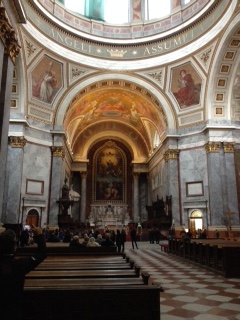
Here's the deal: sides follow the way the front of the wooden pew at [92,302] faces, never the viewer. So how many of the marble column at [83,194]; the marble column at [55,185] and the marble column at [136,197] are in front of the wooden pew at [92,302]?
3

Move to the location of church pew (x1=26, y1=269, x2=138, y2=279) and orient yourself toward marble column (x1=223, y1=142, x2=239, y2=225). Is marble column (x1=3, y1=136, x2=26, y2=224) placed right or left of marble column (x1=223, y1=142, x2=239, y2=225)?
left

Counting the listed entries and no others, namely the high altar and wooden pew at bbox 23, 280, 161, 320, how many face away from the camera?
1

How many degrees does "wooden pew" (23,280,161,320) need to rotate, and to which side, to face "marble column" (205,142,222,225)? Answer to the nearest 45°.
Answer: approximately 45° to its right

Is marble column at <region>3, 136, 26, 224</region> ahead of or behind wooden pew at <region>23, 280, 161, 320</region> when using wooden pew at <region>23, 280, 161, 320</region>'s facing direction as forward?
ahead

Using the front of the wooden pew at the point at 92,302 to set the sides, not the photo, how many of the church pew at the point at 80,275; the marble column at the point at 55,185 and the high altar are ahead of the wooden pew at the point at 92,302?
3

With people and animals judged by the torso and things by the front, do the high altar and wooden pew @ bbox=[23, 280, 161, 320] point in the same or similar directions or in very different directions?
very different directions

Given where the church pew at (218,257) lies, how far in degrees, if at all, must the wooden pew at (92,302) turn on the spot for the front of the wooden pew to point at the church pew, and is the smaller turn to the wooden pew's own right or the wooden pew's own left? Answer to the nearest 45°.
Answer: approximately 45° to the wooden pew's own right

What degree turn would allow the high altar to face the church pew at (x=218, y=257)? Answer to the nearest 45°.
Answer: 0° — it already faces it

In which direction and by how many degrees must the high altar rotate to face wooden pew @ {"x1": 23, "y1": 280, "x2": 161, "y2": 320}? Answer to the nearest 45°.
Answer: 0° — it already faces it

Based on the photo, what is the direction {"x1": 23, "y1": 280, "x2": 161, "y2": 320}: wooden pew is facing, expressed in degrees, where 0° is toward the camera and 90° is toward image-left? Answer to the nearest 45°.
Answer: approximately 180°

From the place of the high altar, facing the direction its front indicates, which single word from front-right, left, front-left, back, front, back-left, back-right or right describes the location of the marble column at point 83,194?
right

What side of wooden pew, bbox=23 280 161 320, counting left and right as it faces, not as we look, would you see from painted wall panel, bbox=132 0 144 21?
front

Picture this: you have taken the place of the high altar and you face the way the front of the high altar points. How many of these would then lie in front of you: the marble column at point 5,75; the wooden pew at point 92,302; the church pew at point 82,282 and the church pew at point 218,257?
4

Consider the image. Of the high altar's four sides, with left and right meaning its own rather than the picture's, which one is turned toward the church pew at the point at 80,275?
front

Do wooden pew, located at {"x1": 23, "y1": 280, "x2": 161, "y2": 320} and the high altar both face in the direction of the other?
yes
